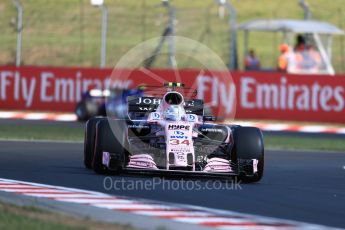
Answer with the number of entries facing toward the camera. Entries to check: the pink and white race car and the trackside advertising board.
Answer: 2

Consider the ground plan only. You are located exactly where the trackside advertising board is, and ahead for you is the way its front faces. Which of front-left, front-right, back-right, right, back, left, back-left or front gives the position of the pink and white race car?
front

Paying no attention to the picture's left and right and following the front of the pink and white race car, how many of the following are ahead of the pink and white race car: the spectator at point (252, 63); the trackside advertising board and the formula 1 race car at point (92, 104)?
0

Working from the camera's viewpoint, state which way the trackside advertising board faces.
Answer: facing the viewer

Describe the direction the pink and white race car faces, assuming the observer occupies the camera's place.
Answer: facing the viewer

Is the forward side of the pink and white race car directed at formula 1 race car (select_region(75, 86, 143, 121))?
no

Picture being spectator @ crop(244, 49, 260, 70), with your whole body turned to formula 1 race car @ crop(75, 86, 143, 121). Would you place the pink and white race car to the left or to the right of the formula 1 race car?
left

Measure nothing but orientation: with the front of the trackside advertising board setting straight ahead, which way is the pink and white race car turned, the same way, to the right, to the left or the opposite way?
the same way

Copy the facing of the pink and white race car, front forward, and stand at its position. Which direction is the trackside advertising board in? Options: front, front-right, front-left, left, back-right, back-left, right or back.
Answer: back

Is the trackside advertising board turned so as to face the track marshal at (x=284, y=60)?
no

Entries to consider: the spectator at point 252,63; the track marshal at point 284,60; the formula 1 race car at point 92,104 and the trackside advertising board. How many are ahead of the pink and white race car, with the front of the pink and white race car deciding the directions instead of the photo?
0

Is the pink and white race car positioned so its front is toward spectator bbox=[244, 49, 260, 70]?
no
